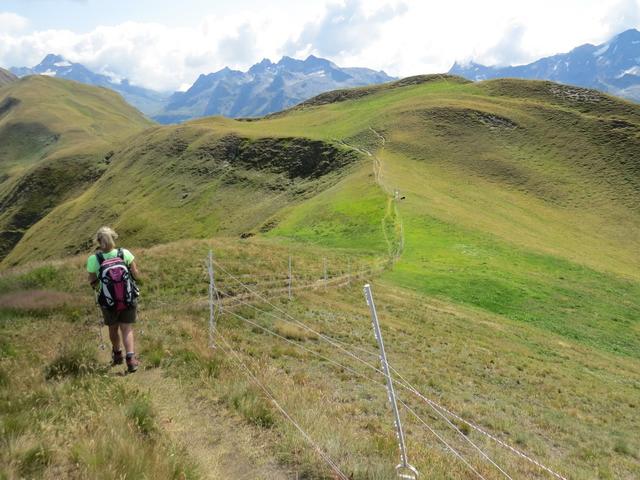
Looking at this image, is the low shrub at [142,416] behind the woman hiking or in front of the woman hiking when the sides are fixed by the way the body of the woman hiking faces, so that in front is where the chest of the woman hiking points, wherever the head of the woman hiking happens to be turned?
behind

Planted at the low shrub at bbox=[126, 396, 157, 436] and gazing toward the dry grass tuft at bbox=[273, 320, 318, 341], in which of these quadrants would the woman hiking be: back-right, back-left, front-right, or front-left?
front-left

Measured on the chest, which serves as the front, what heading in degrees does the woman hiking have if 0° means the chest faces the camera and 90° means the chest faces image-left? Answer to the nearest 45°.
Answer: approximately 180°

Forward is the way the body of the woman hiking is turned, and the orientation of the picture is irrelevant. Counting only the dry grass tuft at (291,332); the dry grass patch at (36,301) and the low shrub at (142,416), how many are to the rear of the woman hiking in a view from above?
1

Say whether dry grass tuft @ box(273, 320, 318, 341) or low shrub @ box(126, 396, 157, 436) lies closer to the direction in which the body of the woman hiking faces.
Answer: the dry grass tuft

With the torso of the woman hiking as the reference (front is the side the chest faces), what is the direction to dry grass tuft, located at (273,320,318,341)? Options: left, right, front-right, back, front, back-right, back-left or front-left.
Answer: front-right

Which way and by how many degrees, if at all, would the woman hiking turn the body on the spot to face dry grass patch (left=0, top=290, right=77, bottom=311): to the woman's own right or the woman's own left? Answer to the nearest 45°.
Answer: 0° — they already face it

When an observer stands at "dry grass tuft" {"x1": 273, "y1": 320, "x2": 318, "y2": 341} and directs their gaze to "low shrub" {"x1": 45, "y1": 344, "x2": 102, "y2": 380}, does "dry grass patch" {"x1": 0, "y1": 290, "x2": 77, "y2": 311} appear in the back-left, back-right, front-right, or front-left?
front-right

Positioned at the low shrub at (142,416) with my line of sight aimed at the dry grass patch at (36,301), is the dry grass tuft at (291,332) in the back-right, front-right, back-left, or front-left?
front-right
